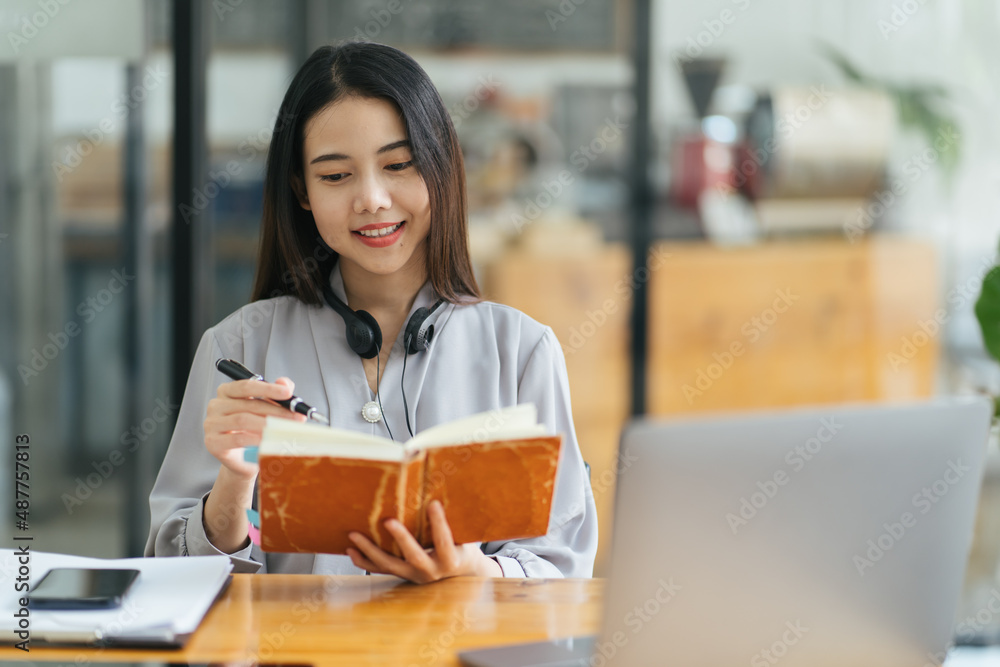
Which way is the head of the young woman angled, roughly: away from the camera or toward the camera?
toward the camera

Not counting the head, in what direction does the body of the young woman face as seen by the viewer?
toward the camera

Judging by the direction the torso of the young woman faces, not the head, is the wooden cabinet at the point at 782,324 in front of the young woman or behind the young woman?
behind
